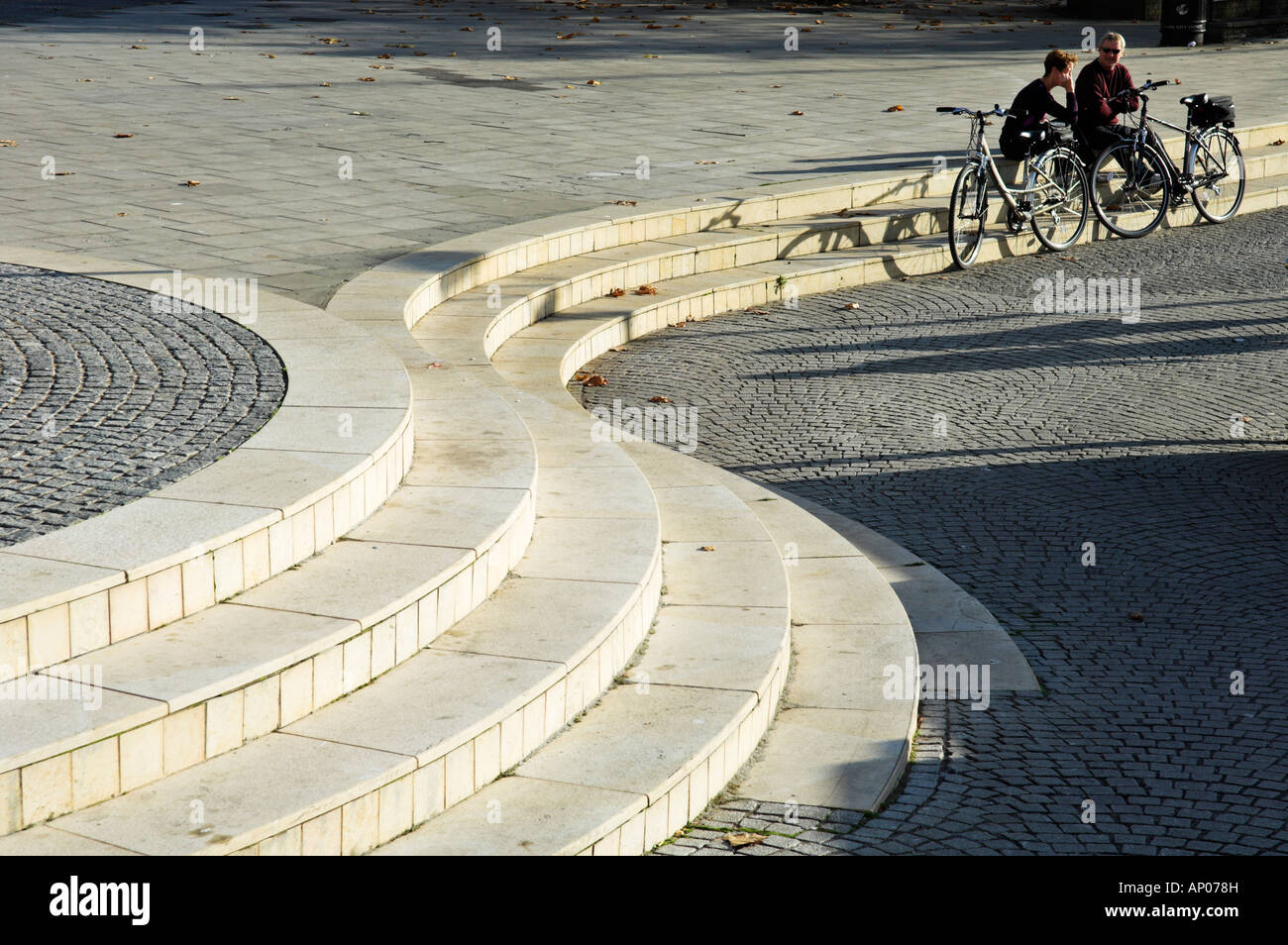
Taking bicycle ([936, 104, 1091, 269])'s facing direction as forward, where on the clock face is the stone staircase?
The stone staircase is roughly at 11 o'clock from the bicycle.

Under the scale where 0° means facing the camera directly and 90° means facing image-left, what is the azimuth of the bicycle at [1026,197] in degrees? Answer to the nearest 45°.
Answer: approximately 45°

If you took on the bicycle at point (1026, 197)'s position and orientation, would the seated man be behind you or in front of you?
behind

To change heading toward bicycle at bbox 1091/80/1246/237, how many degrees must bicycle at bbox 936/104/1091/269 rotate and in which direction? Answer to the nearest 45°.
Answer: approximately 180°
